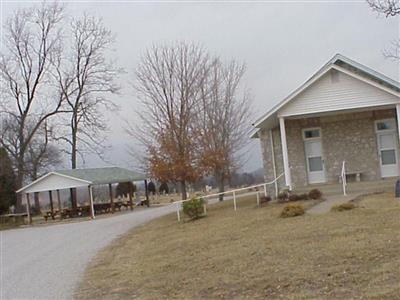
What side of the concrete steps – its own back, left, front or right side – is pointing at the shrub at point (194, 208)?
right

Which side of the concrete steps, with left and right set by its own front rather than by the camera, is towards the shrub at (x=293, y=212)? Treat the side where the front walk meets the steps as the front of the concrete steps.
front

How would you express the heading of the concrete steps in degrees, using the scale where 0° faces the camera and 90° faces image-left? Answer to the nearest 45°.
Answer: approximately 0°

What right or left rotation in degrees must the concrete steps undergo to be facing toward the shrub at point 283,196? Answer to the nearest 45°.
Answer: approximately 90° to its right

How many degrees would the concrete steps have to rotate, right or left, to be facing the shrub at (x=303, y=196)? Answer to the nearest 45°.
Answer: approximately 45° to its right
